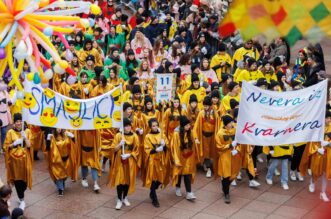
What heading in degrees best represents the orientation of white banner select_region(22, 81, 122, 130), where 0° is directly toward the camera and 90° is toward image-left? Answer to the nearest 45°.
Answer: approximately 0°

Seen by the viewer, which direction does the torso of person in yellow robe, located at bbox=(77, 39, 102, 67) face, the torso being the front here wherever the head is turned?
toward the camera

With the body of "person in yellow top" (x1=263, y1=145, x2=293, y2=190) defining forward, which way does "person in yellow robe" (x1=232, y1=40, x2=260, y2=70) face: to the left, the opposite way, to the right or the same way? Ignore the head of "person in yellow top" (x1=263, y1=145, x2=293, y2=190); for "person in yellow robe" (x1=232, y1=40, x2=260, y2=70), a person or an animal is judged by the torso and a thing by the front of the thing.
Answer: the same way

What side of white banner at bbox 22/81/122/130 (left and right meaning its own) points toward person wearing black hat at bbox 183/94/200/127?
left

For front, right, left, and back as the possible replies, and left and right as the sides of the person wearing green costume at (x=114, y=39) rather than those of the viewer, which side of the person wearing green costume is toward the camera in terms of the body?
front

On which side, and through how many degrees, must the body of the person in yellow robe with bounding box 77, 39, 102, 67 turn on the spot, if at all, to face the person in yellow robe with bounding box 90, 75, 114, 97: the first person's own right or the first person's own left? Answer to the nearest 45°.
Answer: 0° — they already face them

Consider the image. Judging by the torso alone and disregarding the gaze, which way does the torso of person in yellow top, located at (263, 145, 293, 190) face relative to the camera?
toward the camera

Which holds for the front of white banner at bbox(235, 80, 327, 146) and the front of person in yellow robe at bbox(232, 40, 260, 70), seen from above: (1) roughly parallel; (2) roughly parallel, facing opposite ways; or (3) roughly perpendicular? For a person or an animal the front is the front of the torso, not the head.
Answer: roughly parallel

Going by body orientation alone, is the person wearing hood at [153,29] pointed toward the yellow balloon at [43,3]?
yes

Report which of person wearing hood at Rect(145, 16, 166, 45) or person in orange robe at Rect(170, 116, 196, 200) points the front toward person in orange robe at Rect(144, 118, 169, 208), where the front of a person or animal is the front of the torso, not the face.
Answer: the person wearing hood

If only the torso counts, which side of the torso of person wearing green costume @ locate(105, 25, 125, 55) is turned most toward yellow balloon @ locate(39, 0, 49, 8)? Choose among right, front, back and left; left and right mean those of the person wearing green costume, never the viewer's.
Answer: front

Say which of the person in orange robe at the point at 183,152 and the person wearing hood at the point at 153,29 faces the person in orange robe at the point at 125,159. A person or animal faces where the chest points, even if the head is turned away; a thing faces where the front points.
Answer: the person wearing hood

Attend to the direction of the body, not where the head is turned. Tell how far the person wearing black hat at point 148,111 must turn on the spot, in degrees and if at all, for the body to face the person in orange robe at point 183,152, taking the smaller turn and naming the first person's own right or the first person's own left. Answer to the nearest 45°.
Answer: approximately 45° to the first person's own left

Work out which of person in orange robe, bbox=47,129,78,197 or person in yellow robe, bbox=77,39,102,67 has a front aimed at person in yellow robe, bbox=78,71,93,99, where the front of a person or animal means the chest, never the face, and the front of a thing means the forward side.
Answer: person in yellow robe, bbox=77,39,102,67

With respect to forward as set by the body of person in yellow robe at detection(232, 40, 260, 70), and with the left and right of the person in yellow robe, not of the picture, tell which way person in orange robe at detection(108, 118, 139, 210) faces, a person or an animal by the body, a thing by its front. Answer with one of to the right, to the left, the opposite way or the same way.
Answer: the same way

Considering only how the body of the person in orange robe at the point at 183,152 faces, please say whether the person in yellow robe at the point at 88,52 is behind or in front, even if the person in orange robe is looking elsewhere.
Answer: behind

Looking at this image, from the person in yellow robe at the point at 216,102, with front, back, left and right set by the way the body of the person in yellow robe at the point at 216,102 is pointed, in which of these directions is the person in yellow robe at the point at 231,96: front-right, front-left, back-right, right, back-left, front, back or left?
back-left
